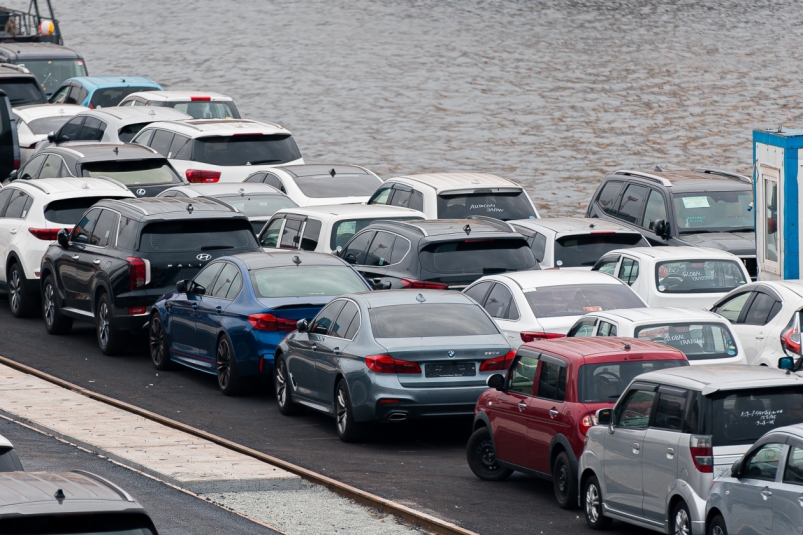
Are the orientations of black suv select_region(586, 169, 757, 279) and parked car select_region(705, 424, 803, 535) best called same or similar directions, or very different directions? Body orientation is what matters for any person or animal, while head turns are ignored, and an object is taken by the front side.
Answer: very different directions

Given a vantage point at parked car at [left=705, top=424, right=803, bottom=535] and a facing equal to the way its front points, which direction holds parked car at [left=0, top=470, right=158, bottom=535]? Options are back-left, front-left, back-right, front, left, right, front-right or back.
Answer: left

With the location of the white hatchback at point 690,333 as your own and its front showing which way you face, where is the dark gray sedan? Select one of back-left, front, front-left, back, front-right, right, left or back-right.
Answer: front-left

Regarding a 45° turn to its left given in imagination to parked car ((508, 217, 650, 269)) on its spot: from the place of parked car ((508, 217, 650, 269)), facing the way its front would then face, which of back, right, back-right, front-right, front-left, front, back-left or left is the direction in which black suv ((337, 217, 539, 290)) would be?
front-left

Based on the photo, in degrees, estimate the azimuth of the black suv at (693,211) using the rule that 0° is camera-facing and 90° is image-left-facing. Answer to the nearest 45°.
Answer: approximately 315°

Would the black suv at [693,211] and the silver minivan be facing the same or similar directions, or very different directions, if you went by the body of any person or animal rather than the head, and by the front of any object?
very different directions

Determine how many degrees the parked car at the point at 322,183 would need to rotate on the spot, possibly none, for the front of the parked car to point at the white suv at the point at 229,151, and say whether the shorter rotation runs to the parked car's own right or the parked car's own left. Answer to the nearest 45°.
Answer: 0° — it already faces it

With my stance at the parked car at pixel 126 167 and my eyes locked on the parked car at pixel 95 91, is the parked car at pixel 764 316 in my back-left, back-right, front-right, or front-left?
back-right

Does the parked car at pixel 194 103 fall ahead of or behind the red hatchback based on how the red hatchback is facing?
ahead

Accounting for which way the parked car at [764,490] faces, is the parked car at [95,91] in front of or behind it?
in front

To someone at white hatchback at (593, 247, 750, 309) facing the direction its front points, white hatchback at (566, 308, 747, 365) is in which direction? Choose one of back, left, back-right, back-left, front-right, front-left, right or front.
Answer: back-left

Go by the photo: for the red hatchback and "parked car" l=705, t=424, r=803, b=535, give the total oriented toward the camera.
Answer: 0

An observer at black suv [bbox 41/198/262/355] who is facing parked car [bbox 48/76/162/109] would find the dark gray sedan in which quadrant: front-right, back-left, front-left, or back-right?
back-right
